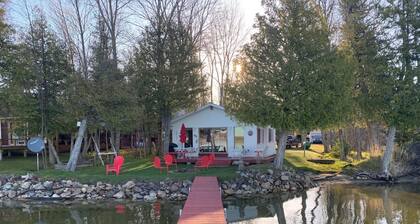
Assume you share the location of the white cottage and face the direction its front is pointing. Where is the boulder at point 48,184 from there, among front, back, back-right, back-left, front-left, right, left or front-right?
front-right

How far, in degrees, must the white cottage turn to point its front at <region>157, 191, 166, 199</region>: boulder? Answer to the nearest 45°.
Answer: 0° — it already faces it

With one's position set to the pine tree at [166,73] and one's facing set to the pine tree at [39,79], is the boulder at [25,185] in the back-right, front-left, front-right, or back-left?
front-left

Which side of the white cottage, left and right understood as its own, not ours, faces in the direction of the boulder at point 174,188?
front

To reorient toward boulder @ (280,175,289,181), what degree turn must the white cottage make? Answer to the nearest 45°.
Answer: approximately 45° to its left

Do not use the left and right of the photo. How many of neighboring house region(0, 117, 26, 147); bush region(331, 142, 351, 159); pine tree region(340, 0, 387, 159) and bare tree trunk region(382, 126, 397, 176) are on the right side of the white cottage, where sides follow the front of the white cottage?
1

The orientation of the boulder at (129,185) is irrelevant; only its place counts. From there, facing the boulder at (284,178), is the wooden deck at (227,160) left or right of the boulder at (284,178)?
left

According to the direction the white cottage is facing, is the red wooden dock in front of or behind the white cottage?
in front

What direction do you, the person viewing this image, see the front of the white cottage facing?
facing the viewer

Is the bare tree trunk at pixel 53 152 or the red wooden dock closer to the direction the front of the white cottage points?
the red wooden dock

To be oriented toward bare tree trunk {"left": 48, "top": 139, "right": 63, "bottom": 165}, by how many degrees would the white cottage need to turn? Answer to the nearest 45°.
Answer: approximately 90° to its right

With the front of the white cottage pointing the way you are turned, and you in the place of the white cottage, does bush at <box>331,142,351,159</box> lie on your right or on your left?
on your left

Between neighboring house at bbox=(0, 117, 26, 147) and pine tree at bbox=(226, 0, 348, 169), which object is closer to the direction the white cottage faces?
the pine tree
